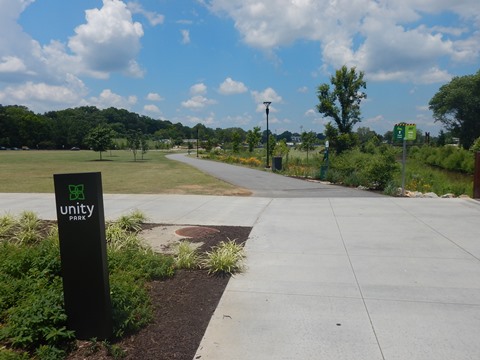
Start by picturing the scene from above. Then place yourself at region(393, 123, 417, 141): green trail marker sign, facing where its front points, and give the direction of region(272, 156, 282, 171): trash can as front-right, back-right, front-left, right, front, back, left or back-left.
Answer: back-right

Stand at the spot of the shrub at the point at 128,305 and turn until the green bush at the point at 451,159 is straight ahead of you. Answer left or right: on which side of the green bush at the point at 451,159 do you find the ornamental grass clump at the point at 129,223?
left

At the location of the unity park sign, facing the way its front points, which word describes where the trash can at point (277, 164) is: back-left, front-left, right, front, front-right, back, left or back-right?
back-left

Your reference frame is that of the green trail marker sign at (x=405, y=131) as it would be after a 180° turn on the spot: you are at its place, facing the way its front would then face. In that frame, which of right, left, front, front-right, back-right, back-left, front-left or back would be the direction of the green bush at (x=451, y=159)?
front

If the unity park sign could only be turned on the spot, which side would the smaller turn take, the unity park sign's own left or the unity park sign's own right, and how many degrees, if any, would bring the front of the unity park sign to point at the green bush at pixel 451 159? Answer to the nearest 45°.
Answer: approximately 135° to the unity park sign's own left

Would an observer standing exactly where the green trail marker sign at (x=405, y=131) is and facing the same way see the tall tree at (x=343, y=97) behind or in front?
behind

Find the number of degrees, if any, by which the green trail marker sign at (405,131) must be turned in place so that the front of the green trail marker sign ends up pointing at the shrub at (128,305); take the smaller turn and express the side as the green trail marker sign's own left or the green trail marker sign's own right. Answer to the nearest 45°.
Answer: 0° — it already faces it

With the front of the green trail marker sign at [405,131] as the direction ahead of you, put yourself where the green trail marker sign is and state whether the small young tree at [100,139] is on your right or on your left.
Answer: on your right

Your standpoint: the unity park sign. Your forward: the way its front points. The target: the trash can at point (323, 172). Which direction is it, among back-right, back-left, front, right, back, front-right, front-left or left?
back-left

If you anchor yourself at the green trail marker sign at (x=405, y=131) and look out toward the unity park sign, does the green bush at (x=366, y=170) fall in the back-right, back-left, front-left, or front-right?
back-right

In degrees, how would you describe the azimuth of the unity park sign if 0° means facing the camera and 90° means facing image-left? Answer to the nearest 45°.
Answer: approximately 0°

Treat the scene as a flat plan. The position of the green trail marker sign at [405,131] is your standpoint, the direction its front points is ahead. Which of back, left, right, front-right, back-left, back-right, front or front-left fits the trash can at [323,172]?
back-right

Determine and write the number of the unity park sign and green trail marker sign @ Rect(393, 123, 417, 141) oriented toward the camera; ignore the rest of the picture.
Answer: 2

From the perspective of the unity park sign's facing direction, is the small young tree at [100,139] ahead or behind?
behind
